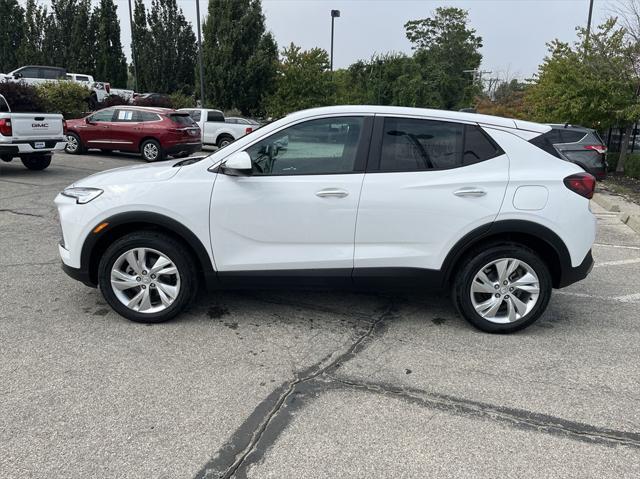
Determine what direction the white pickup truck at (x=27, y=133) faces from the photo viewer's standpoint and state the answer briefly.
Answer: facing away from the viewer and to the left of the viewer

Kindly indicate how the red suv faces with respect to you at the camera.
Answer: facing away from the viewer and to the left of the viewer

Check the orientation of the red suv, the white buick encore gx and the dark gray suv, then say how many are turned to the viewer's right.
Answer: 0

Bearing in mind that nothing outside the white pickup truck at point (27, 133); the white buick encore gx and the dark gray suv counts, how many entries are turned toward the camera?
0

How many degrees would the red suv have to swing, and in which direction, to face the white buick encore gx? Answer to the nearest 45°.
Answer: approximately 135° to its left

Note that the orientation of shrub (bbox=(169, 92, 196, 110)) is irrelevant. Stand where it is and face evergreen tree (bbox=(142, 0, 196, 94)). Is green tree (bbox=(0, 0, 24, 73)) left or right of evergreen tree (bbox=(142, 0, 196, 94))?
left

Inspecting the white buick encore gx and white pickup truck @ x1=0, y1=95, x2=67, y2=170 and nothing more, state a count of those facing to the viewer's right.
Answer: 0

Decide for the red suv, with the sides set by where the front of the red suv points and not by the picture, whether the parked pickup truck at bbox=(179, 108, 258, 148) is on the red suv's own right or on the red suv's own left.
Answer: on the red suv's own right

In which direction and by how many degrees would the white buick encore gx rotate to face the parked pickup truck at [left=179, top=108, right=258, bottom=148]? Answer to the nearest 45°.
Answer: approximately 90° to its right

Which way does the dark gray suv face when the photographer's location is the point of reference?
facing away from the viewer and to the left of the viewer

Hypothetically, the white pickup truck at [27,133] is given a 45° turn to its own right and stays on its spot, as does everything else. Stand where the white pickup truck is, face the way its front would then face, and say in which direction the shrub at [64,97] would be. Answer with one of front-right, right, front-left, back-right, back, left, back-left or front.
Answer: front

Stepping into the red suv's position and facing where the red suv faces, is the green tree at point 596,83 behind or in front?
behind

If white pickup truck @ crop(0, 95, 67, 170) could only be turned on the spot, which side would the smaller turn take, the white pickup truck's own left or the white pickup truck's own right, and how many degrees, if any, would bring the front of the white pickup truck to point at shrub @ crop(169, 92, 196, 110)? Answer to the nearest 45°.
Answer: approximately 45° to the white pickup truck's own right

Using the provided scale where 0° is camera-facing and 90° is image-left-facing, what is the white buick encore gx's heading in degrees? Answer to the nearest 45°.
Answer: approximately 90°

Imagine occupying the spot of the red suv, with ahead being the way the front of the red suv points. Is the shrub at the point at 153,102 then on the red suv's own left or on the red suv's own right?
on the red suv's own right

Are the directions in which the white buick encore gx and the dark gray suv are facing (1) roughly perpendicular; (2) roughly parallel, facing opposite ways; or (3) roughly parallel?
roughly perpendicular

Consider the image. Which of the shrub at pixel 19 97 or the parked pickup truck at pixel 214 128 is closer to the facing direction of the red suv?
the shrub

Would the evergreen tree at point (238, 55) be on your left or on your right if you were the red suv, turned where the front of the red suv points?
on your right

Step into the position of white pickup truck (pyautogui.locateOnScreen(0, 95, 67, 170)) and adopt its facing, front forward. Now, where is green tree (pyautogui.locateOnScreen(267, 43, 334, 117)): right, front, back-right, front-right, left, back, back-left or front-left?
right
